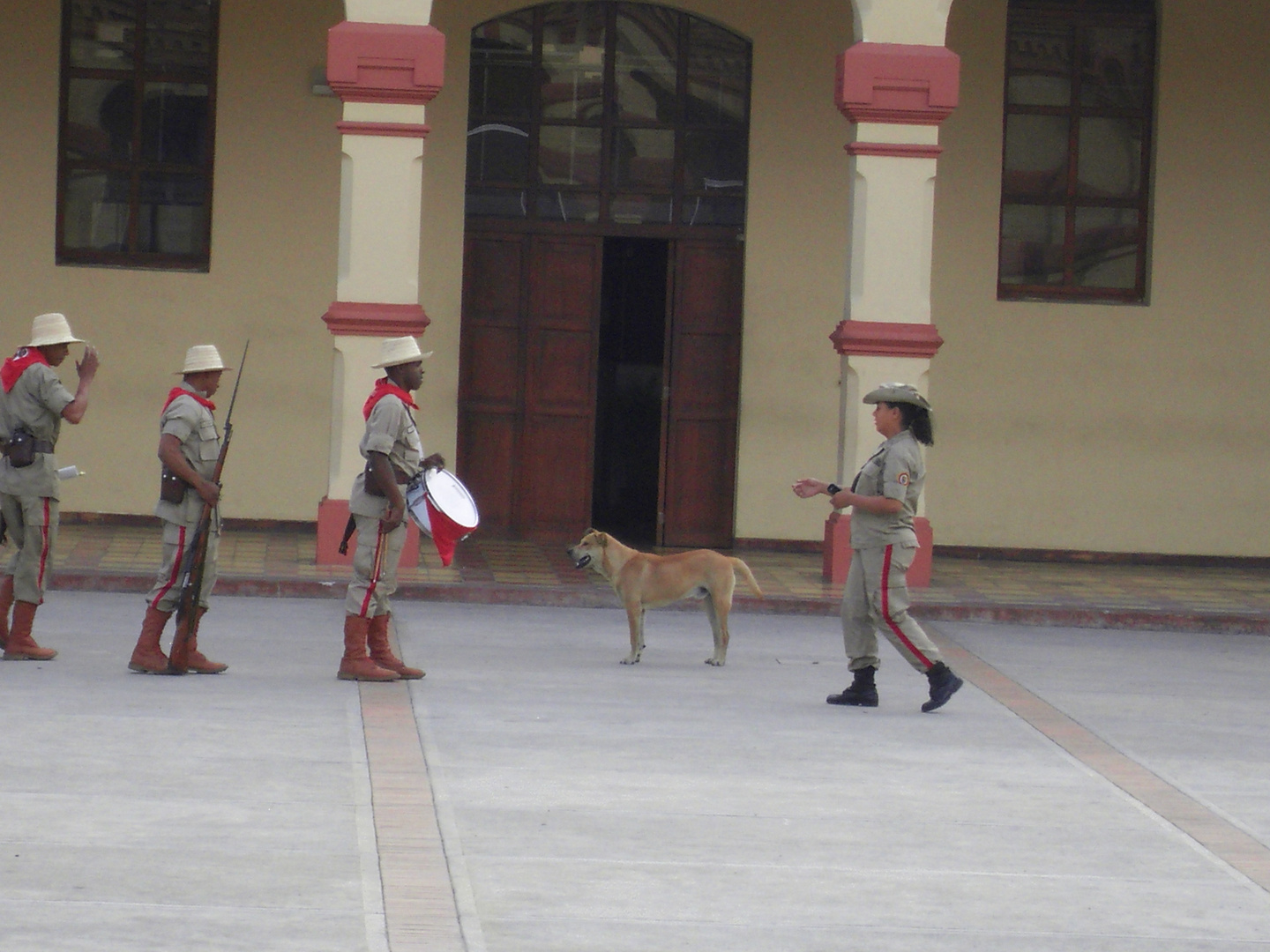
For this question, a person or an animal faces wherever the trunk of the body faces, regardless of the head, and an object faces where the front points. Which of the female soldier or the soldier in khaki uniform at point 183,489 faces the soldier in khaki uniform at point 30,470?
the female soldier

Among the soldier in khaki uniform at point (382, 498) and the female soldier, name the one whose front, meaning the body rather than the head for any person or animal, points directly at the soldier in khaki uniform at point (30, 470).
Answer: the female soldier

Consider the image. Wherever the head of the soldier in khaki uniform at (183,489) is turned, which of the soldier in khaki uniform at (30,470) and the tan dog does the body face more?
the tan dog

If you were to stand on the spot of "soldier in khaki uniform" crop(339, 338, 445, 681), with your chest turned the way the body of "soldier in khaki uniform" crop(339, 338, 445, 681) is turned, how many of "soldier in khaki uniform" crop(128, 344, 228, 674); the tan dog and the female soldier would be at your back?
1

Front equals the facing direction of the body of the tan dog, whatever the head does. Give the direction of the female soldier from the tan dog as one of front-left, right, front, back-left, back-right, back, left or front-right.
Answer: back-left

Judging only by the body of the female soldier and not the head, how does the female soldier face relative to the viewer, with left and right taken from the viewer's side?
facing to the left of the viewer

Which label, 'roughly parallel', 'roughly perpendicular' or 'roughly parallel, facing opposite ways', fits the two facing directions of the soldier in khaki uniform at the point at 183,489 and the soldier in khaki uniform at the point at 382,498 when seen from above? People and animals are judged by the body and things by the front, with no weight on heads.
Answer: roughly parallel

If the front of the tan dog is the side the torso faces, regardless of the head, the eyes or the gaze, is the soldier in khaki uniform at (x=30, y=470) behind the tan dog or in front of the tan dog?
in front

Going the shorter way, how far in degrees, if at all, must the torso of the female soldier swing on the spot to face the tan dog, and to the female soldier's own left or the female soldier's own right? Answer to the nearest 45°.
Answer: approximately 45° to the female soldier's own right

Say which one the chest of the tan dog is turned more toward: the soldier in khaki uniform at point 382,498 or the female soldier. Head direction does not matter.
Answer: the soldier in khaki uniform

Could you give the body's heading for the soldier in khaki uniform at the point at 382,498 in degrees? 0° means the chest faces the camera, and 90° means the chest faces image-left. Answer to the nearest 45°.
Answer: approximately 270°

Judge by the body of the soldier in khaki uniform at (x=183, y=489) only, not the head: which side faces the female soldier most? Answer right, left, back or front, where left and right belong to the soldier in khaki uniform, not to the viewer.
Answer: front

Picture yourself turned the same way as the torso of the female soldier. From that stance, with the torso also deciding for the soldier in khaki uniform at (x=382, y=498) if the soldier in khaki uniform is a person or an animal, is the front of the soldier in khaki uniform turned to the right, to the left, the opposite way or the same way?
the opposite way

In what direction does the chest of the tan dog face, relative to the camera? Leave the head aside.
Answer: to the viewer's left

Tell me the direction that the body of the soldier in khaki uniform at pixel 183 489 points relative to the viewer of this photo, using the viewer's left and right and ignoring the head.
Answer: facing to the right of the viewer

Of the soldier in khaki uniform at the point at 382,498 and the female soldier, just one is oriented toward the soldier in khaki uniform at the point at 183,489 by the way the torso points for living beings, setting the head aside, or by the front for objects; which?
the female soldier

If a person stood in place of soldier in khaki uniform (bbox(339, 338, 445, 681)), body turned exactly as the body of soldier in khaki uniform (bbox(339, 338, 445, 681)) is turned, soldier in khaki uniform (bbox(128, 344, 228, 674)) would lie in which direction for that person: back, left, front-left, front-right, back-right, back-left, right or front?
back
